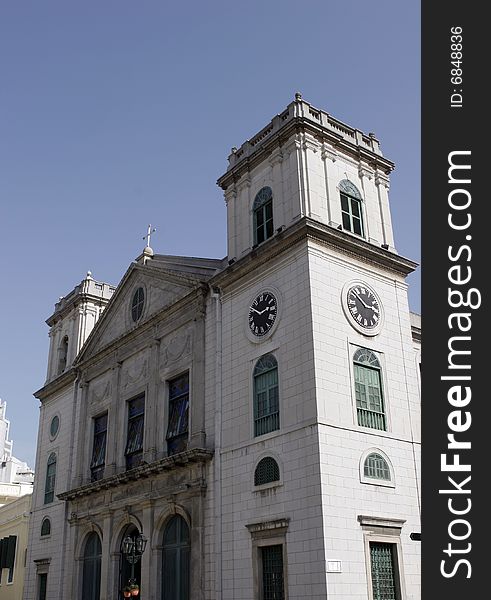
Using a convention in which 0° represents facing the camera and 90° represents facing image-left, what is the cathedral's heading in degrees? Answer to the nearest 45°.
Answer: approximately 45°
